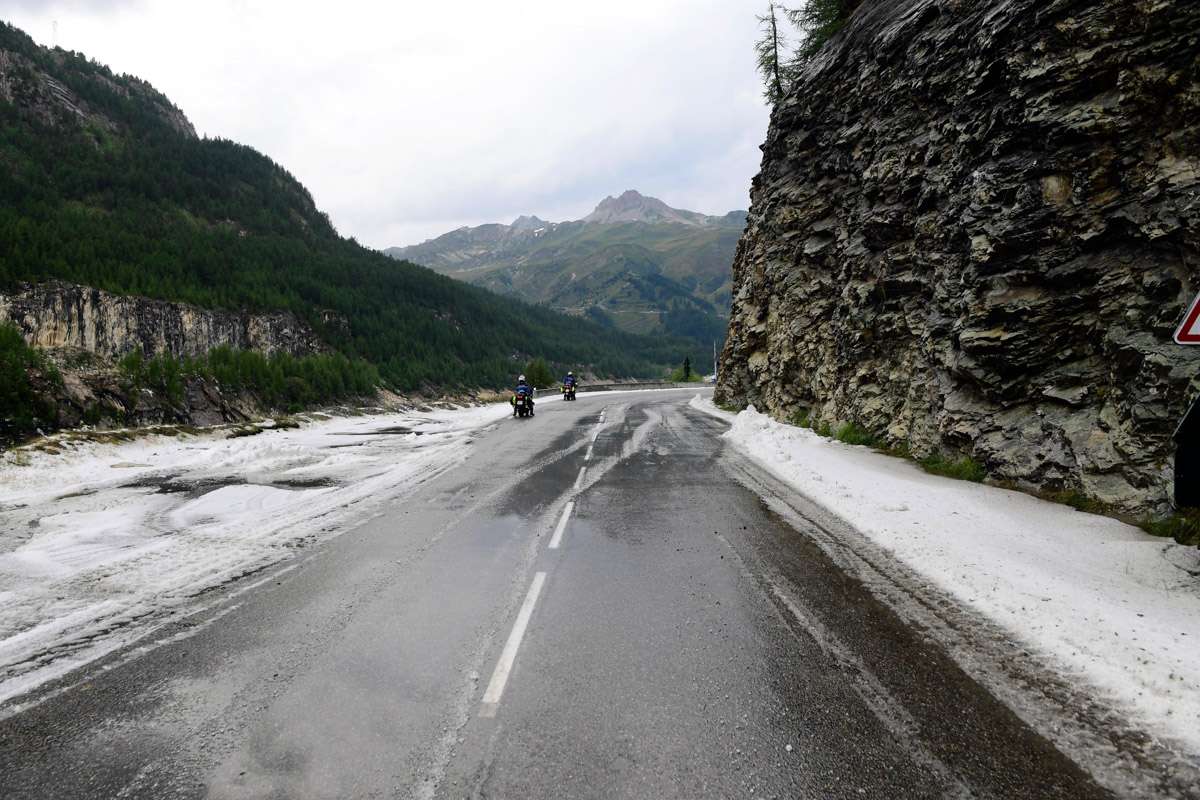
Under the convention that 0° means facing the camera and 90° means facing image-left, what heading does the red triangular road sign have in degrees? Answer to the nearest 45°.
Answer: approximately 0°

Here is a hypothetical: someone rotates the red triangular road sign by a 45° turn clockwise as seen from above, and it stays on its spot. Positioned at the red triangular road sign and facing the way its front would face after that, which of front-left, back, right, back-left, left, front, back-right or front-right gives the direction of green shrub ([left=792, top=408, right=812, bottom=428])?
right

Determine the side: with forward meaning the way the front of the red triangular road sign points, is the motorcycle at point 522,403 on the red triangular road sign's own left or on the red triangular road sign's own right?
on the red triangular road sign's own right

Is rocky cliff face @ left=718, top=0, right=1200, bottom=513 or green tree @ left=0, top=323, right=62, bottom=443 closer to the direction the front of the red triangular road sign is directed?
the green tree

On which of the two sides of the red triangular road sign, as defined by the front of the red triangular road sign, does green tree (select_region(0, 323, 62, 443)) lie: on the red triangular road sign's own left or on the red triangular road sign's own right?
on the red triangular road sign's own right

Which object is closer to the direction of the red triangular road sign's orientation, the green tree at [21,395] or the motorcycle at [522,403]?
the green tree

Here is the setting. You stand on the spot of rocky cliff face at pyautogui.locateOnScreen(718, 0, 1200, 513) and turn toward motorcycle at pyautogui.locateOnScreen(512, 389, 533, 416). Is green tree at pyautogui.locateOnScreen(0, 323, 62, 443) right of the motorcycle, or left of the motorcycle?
left

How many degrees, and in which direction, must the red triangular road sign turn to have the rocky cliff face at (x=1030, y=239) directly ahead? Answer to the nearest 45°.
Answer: approximately 180°
